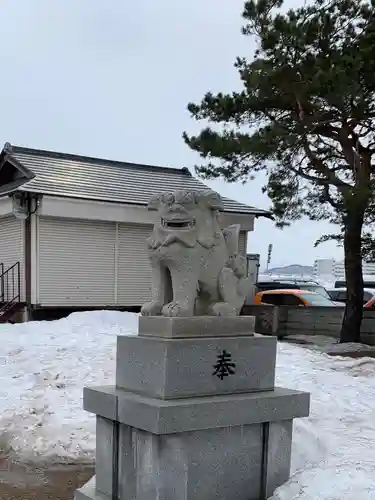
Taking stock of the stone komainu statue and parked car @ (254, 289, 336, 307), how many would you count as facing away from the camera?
0

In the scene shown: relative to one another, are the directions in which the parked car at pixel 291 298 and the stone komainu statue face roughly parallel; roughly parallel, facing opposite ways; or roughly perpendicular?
roughly perpendicular
